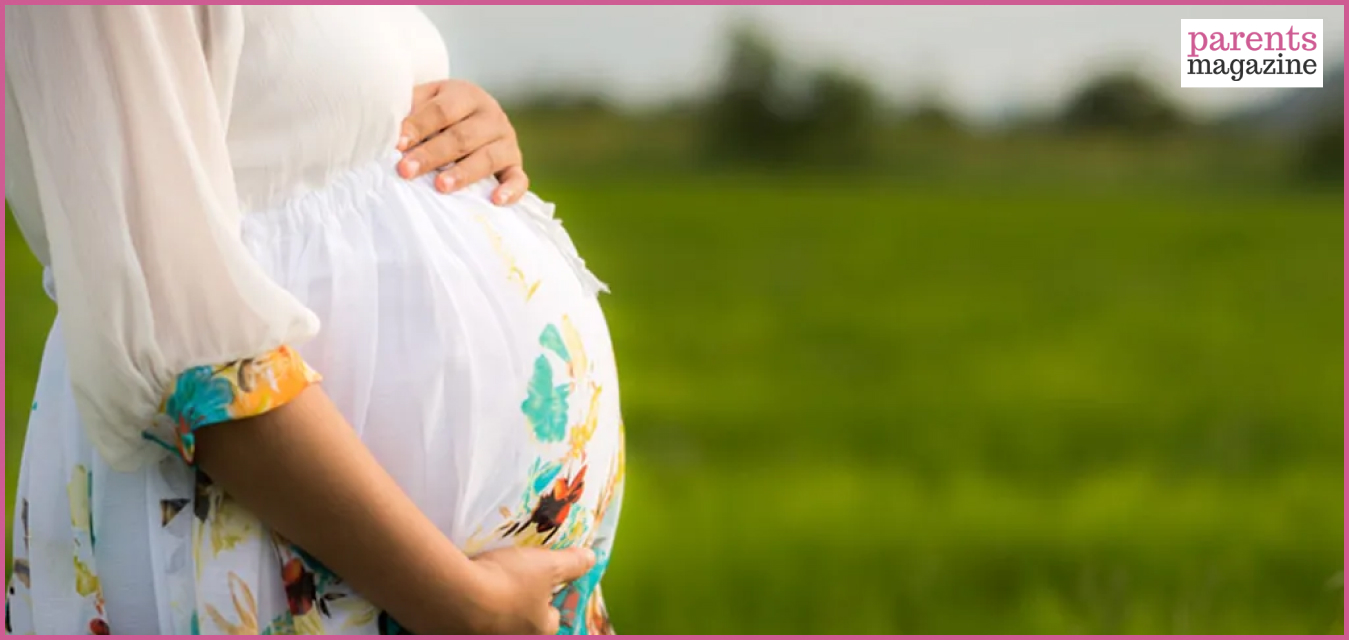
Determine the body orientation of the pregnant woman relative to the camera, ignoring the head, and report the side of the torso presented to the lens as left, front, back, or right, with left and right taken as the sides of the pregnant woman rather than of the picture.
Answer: right
